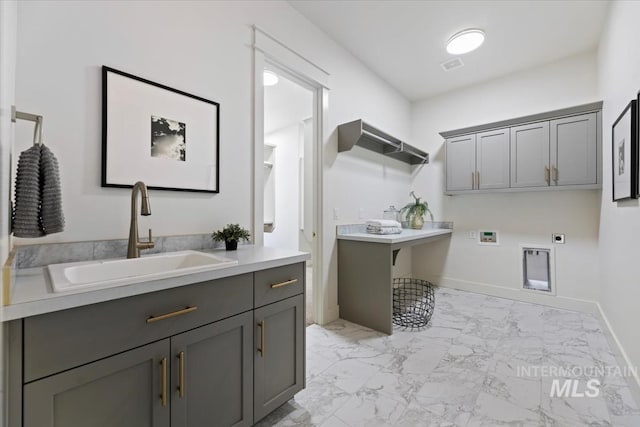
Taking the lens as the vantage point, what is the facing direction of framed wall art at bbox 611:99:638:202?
facing to the left of the viewer

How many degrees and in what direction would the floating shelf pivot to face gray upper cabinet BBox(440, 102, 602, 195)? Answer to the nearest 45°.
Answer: approximately 45° to its left

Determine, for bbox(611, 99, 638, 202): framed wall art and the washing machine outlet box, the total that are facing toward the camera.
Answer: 1

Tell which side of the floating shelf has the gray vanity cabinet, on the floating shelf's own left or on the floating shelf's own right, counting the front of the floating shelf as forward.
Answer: on the floating shelf's own right

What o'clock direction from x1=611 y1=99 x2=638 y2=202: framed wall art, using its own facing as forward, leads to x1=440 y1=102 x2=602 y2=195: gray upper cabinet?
The gray upper cabinet is roughly at 2 o'clock from the framed wall art.

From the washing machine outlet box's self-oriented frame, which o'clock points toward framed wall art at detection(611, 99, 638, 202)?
The framed wall art is roughly at 11 o'clock from the washing machine outlet box.

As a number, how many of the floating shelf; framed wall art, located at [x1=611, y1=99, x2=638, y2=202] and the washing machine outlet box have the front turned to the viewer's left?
1

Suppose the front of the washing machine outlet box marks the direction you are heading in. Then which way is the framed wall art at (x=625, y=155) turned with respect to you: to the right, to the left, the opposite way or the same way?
to the right

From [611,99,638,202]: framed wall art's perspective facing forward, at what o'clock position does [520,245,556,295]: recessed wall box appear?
The recessed wall box is roughly at 2 o'clock from the framed wall art.

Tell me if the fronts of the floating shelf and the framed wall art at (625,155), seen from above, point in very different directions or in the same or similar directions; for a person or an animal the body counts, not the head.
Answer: very different directions

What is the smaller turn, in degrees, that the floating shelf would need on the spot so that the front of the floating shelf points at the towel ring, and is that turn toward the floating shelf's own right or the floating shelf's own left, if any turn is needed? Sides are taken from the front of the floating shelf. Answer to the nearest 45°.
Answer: approximately 90° to the floating shelf's own right
